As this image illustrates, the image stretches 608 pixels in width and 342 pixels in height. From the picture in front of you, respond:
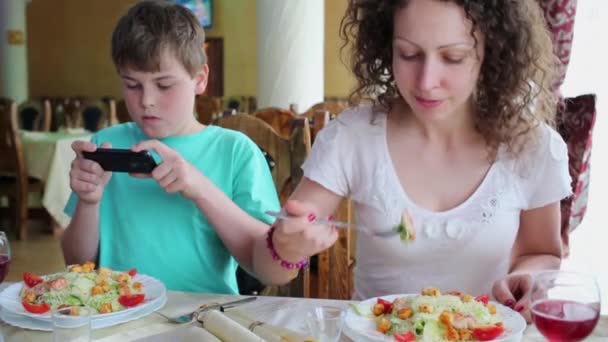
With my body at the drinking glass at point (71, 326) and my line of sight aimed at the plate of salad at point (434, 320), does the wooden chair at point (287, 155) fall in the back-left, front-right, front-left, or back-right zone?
front-left

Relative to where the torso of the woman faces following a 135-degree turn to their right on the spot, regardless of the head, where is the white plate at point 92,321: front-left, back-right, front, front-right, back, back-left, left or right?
left

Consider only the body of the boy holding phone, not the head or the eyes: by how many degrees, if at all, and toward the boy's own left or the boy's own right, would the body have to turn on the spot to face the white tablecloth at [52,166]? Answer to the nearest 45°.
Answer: approximately 135° to the boy's own right

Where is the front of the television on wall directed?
toward the camera

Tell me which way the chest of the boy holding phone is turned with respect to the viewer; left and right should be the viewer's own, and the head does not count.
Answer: facing the viewer and to the left of the viewer

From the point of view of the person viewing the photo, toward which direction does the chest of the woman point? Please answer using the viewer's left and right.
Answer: facing the viewer

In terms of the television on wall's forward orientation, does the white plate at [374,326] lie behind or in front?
in front

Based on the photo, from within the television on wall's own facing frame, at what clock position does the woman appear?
The woman is roughly at 12 o'clock from the television on wall.

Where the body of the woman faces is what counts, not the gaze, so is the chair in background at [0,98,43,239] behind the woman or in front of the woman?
behind

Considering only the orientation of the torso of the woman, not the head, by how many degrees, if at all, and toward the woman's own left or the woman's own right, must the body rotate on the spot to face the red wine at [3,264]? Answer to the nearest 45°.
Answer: approximately 45° to the woman's own right

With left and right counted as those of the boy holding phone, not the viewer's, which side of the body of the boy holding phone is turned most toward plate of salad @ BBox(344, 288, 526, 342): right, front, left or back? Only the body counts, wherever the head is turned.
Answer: left

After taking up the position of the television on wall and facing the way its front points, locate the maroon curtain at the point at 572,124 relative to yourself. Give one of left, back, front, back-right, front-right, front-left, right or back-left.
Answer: front

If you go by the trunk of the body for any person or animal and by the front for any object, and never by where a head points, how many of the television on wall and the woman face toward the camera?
2

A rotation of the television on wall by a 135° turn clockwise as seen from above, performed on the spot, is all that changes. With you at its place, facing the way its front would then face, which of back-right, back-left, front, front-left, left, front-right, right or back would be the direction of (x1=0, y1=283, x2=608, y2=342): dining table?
back-left

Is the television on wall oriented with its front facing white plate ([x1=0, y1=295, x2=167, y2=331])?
yes

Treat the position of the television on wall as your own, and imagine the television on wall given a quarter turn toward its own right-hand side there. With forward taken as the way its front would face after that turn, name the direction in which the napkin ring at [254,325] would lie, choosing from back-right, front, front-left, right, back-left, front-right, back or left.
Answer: left
